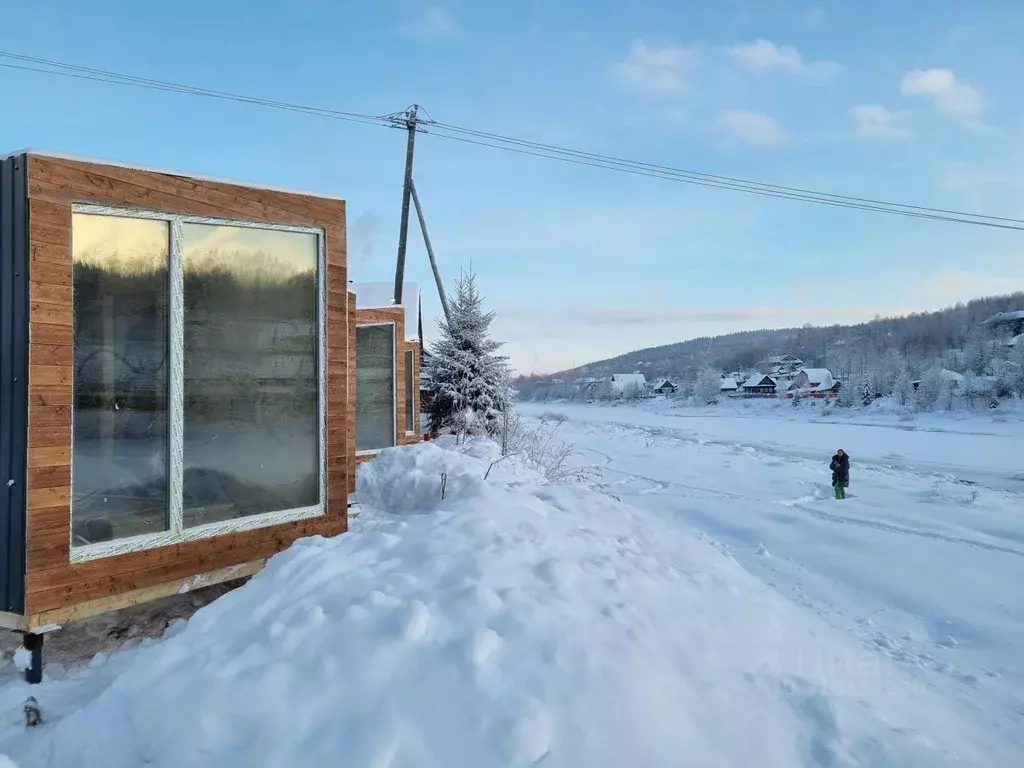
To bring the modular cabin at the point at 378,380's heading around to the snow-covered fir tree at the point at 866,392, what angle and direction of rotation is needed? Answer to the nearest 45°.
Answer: approximately 90° to its left

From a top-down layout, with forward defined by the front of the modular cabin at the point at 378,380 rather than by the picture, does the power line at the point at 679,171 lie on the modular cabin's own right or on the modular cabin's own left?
on the modular cabin's own left

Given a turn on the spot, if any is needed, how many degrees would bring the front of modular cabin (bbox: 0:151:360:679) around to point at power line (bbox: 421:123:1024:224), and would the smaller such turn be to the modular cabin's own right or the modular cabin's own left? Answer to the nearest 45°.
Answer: approximately 90° to the modular cabin's own left

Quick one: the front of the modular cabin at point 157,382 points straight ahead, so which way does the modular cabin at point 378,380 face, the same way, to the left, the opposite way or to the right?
the same way

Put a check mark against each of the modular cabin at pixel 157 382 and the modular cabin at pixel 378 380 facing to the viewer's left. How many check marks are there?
0

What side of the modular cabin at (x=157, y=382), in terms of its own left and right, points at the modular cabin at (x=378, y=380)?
left

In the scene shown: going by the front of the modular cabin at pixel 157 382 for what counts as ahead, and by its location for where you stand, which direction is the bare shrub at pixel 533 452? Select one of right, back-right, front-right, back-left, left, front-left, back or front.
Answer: left

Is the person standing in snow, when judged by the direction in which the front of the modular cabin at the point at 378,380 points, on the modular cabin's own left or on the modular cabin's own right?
on the modular cabin's own left

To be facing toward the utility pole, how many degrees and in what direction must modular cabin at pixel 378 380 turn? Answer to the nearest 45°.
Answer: approximately 135° to its left

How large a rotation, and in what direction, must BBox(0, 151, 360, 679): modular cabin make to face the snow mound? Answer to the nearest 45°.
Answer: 0° — it already faces it

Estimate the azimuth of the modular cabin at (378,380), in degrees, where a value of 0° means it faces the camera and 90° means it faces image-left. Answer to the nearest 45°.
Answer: approximately 315°

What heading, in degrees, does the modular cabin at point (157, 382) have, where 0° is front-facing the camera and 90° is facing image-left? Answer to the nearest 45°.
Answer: approximately 315°
